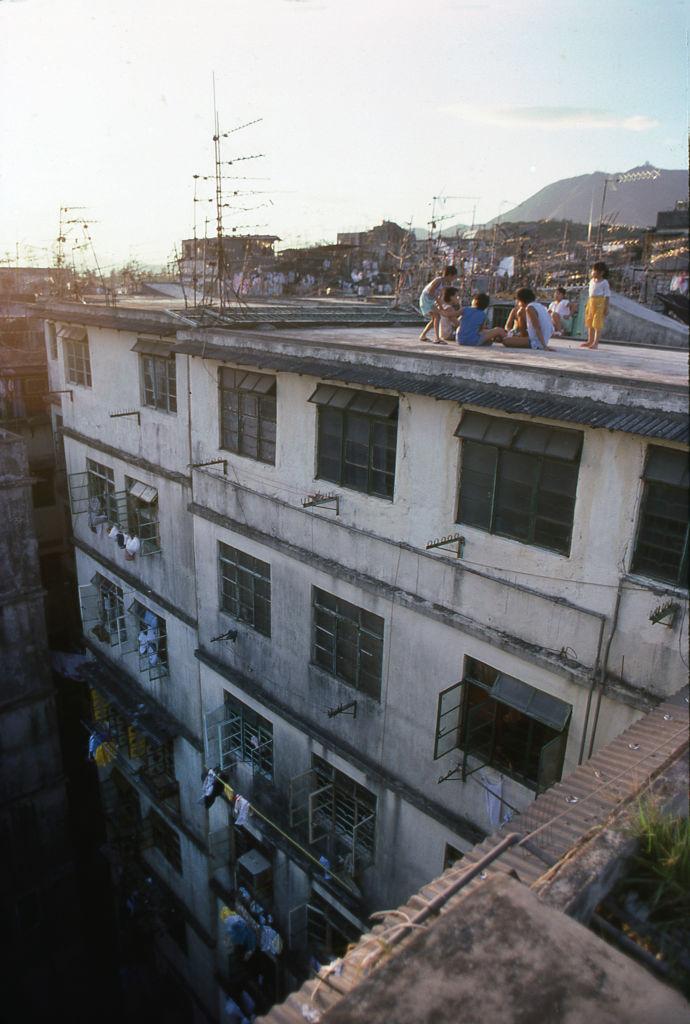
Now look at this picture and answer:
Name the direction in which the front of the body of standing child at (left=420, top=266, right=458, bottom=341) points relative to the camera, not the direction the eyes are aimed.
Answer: to the viewer's right

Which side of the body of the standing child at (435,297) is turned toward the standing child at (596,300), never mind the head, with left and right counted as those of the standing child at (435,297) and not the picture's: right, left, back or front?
front

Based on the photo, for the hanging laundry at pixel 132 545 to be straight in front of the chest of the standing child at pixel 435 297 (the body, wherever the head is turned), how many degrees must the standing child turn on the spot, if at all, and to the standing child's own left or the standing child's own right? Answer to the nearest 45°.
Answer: approximately 180°
